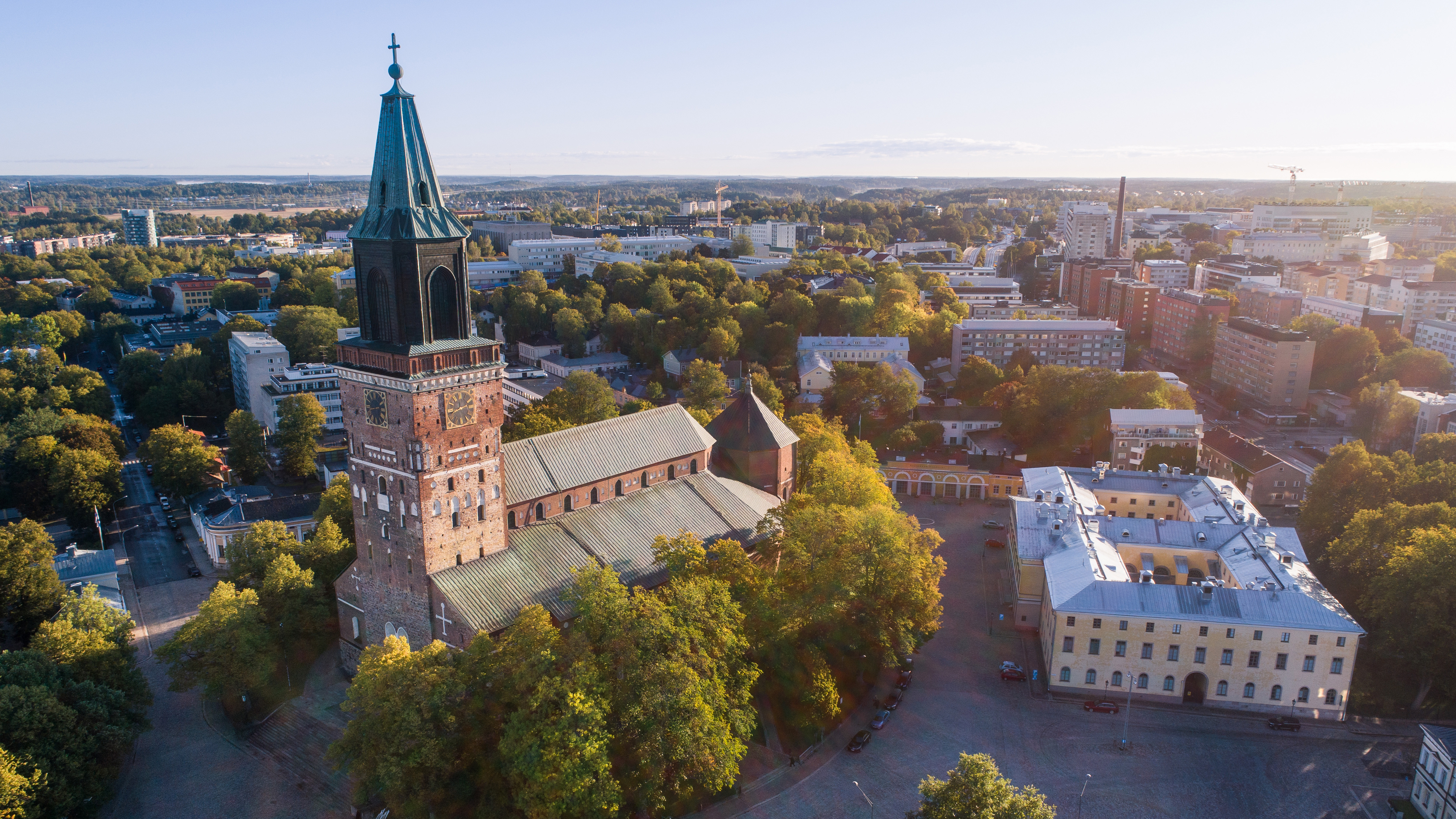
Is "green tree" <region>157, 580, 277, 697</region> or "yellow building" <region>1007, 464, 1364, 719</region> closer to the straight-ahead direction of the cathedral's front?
the green tree

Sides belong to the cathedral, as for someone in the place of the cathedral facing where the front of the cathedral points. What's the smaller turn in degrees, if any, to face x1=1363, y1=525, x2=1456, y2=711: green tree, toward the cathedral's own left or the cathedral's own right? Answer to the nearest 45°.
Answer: approximately 135° to the cathedral's own left

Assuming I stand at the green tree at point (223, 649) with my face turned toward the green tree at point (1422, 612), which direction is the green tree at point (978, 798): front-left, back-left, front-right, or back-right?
front-right

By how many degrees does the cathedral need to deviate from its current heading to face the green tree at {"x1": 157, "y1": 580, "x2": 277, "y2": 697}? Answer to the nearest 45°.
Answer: approximately 45° to its right

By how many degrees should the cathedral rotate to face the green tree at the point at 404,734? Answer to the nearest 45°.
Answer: approximately 45° to its left

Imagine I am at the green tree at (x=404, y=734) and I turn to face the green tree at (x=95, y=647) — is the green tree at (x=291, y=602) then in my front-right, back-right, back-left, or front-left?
front-right

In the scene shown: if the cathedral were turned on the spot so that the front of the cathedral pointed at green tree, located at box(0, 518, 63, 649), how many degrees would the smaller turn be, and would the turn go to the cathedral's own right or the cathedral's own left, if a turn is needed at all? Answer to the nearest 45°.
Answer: approximately 90° to the cathedral's own right

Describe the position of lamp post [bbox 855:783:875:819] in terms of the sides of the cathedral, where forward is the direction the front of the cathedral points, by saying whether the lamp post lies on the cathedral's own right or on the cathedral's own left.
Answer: on the cathedral's own left

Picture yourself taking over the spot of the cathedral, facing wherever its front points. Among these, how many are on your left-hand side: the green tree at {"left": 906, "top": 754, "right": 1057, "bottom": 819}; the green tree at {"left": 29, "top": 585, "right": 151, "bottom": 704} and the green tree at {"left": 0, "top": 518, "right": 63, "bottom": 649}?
1

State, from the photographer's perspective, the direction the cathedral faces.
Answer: facing the viewer and to the left of the viewer

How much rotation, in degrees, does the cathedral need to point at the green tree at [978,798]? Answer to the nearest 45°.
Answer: approximately 90° to its left

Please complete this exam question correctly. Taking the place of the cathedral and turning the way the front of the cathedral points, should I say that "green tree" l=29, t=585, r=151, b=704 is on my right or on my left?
on my right

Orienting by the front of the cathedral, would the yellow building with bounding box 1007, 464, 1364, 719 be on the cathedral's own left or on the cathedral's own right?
on the cathedral's own left
